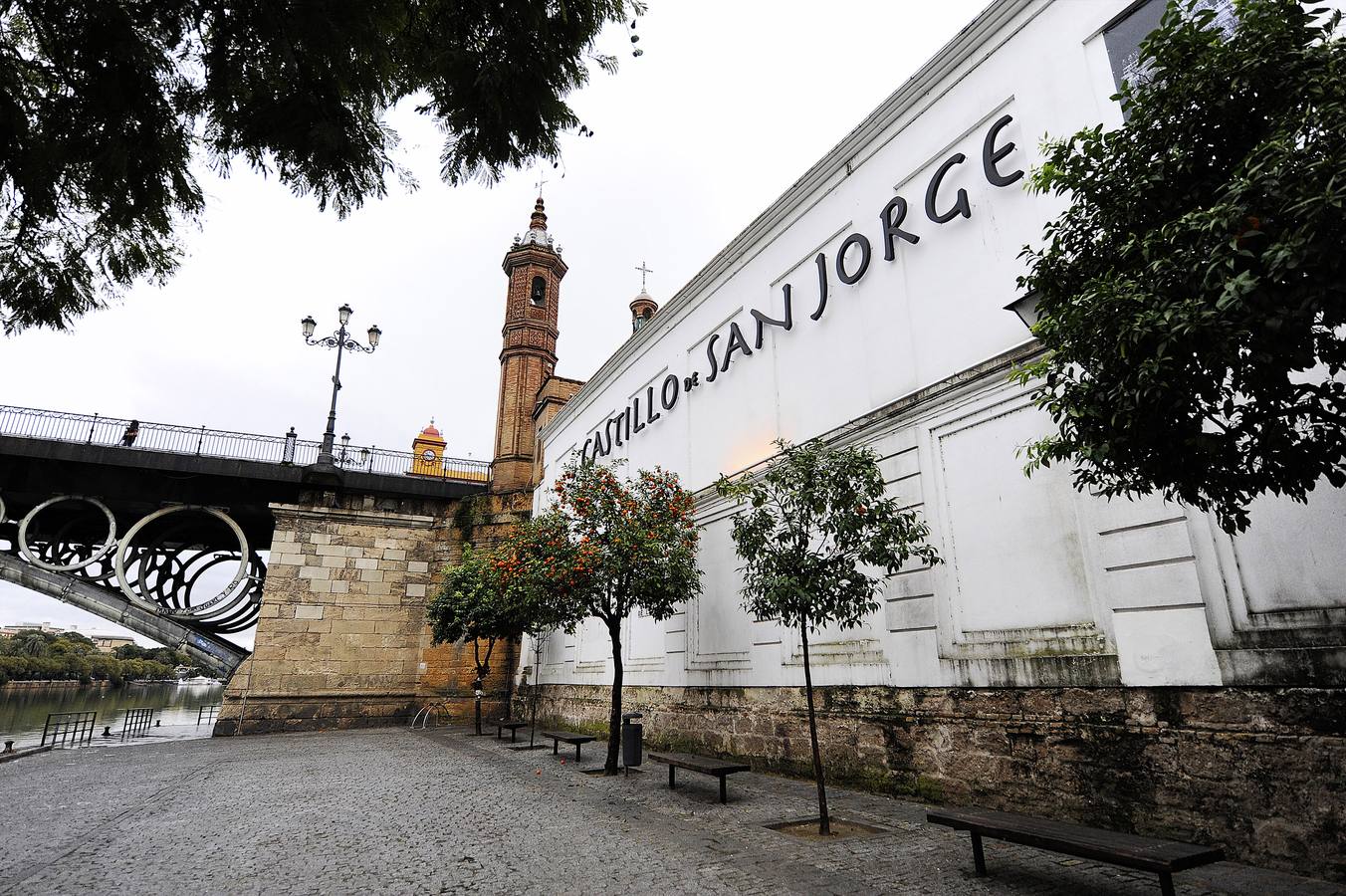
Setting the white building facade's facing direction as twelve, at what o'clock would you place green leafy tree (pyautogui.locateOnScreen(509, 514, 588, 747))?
The green leafy tree is roughly at 2 o'clock from the white building facade.

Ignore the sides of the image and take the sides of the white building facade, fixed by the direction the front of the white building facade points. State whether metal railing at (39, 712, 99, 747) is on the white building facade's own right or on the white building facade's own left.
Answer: on the white building facade's own right

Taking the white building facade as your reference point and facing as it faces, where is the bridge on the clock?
The bridge is roughly at 2 o'clock from the white building facade.

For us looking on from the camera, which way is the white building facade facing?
facing the viewer and to the left of the viewer

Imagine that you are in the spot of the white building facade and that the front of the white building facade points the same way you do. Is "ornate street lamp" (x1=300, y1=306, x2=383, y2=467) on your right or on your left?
on your right

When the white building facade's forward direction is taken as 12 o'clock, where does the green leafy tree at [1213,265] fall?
The green leafy tree is roughly at 10 o'clock from the white building facade.

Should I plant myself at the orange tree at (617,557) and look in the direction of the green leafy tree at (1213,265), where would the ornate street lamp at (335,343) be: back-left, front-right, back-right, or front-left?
back-right

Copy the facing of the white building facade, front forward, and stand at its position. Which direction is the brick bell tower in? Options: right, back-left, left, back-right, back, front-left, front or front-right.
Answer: right
